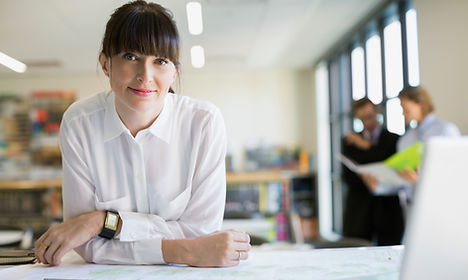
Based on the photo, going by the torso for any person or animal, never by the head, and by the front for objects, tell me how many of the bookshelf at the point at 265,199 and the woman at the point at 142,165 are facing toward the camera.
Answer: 2

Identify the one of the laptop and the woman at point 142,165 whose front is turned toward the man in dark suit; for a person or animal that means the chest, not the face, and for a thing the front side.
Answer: the laptop

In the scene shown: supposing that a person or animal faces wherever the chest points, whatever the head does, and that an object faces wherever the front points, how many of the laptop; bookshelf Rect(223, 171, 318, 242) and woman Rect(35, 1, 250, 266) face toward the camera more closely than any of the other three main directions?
2

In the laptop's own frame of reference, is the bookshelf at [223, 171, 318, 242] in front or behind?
in front

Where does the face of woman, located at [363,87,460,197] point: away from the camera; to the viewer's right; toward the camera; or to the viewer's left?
to the viewer's left

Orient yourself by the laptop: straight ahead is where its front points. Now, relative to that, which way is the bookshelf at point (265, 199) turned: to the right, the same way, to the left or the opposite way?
the opposite way

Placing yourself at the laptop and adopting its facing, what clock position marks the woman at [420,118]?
The woman is roughly at 12 o'clock from the laptop.

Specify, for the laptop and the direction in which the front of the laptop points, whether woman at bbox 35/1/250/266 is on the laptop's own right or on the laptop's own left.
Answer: on the laptop's own left

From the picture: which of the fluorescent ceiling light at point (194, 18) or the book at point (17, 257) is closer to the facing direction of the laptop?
the fluorescent ceiling light

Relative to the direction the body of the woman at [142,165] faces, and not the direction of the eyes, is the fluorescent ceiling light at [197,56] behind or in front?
behind

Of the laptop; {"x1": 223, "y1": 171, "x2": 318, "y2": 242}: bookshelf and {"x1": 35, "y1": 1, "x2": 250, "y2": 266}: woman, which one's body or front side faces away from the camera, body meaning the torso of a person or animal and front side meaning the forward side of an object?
the laptop

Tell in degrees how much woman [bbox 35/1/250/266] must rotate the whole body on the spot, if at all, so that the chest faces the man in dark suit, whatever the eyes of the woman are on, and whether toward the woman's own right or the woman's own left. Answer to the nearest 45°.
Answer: approximately 135° to the woman's own left

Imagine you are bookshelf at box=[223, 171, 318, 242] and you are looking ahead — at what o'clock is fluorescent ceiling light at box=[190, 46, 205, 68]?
The fluorescent ceiling light is roughly at 12 o'clock from the bookshelf.

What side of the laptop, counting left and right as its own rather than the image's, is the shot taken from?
back
